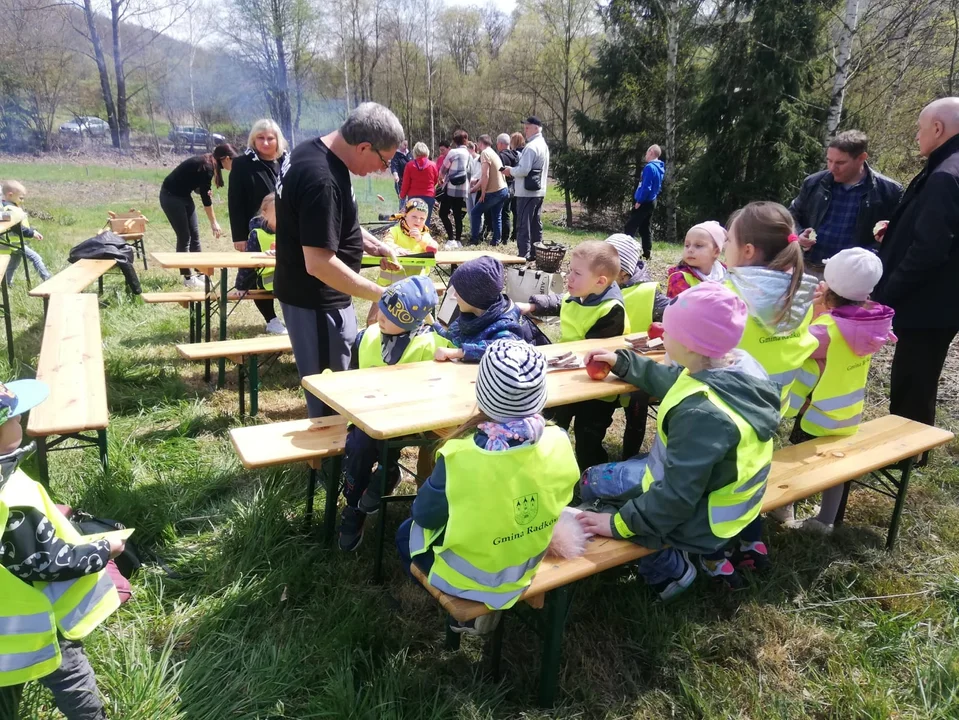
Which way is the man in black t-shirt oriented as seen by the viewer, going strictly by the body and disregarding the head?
to the viewer's right

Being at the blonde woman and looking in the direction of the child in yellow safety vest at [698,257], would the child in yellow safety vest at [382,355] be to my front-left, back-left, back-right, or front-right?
front-right

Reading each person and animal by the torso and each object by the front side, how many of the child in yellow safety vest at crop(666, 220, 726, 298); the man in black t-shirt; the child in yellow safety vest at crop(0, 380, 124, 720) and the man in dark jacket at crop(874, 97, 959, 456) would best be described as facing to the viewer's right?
2

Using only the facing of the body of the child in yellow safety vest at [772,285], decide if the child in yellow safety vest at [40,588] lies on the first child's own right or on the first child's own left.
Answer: on the first child's own left

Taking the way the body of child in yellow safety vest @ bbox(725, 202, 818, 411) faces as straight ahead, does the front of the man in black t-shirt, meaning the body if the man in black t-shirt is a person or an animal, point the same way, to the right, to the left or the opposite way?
to the right

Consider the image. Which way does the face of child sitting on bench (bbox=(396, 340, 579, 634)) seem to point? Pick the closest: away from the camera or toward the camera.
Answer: away from the camera

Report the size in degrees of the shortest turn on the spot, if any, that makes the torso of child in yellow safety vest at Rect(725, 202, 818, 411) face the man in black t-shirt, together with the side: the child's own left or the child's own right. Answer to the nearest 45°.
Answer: approximately 45° to the child's own left

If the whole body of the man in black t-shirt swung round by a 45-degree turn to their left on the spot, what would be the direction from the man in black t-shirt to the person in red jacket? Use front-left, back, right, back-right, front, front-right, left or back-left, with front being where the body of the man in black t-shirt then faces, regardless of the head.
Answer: front-left

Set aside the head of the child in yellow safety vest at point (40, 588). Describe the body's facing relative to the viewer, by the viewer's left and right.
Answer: facing to the right of the viewer

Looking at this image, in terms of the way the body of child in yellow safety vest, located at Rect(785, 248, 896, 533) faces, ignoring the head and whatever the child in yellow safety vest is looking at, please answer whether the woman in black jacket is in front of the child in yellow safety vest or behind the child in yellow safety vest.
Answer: in front

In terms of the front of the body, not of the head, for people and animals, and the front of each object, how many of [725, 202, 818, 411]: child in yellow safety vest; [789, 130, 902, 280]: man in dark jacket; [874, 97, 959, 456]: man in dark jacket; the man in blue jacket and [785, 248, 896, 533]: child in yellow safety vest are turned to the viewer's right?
0
